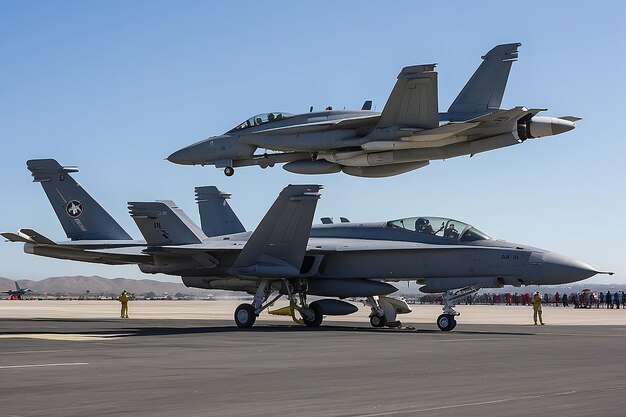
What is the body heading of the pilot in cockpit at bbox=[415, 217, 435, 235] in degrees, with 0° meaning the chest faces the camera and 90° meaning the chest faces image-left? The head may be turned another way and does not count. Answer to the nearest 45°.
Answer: approximately 270°

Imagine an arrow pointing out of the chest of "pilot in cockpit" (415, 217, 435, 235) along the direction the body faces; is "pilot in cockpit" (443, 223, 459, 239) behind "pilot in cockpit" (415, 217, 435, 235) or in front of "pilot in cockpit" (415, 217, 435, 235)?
in front
